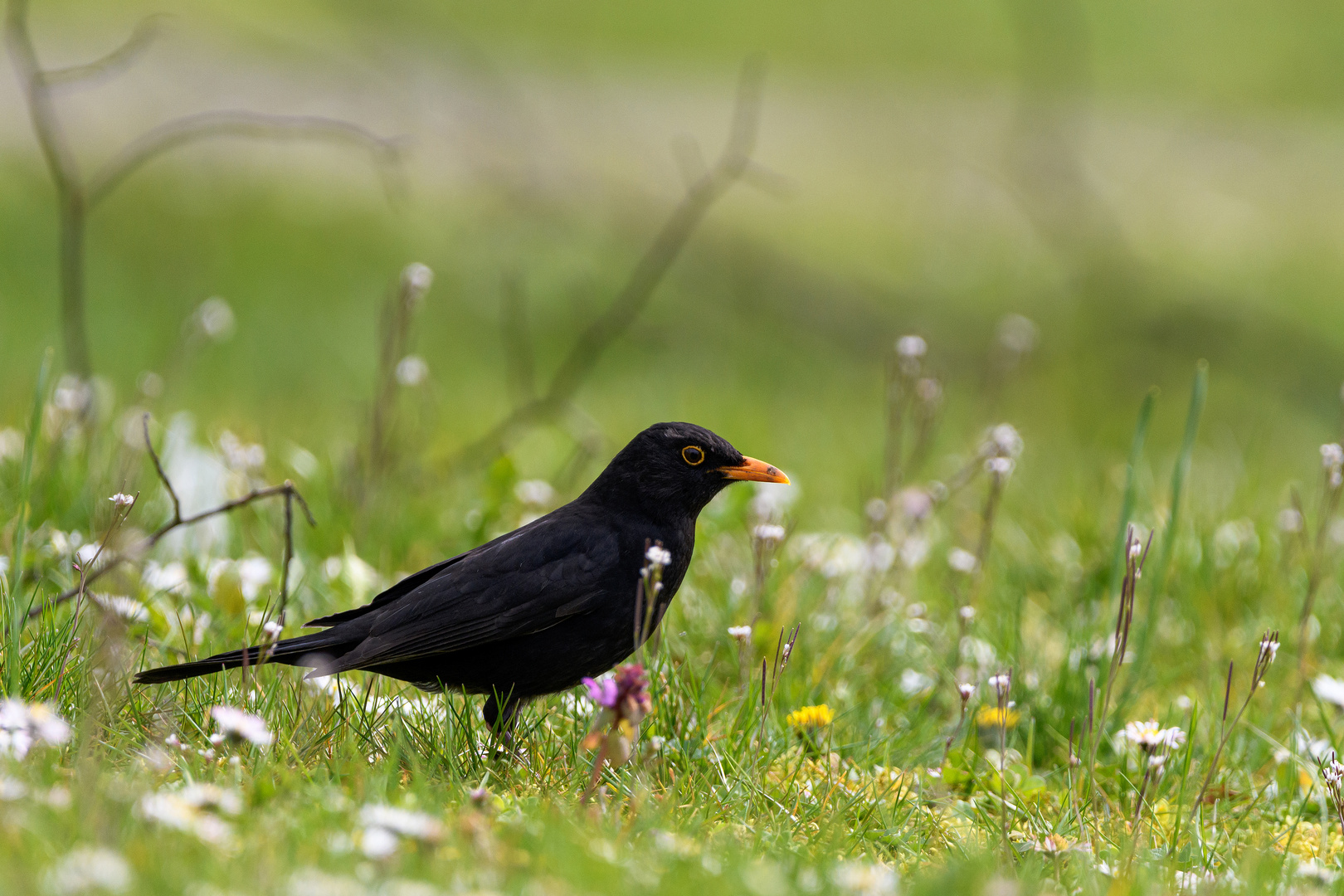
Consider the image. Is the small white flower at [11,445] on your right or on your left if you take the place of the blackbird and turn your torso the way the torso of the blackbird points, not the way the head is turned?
on your left

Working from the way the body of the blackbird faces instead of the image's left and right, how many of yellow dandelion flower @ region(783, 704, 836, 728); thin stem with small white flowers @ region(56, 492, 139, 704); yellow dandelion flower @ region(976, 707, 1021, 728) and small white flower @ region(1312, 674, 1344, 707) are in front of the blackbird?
3

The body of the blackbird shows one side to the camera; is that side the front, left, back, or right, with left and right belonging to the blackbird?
right

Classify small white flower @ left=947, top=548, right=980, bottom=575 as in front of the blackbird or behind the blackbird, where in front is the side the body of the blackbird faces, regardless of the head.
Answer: in front

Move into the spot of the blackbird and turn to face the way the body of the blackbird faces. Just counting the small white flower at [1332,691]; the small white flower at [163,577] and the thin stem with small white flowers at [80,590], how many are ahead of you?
1

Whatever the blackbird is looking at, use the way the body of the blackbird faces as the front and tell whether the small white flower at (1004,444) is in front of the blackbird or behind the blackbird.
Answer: in front

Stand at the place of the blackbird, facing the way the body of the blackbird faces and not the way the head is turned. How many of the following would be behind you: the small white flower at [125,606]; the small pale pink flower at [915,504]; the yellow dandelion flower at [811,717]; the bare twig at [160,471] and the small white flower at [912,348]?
2

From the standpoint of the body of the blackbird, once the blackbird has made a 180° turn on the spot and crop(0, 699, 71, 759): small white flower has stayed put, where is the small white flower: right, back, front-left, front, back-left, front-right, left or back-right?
front-left

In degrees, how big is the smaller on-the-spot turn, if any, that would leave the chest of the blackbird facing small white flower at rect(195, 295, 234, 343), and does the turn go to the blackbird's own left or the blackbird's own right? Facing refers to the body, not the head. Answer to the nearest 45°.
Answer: approximately 90° to the blackbird's own left

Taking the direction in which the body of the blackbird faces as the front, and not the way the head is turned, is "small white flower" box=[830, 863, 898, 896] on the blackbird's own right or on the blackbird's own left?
on the blackbird's own right

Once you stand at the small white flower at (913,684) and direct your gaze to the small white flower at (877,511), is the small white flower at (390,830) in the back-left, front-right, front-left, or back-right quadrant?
back-left

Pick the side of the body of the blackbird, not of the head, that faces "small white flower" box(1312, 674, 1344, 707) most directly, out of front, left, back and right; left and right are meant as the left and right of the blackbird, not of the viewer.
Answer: front

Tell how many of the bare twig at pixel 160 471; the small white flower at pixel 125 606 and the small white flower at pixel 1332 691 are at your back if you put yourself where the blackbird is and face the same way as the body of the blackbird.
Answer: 2

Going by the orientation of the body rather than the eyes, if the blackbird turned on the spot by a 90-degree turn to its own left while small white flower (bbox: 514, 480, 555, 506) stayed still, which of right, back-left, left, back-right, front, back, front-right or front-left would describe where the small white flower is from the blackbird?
front
